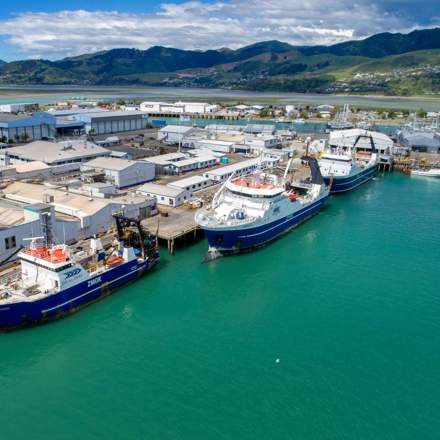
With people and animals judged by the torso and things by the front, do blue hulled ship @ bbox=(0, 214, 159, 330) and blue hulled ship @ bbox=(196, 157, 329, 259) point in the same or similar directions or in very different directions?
same or similar directions

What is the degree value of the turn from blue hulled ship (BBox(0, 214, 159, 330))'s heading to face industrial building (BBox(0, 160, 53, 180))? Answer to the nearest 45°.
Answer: approximately 135° to its right

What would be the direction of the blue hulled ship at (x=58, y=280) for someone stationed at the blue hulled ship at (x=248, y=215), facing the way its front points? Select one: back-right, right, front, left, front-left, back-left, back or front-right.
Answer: front

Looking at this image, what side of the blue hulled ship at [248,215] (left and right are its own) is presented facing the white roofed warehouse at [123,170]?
right

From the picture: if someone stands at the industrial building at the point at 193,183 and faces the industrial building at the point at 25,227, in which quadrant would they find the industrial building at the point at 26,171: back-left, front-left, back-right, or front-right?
front-right

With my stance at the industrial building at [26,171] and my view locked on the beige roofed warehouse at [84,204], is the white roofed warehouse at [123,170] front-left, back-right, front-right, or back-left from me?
front-left

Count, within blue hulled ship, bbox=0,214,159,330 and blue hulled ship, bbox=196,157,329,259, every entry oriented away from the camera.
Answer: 0

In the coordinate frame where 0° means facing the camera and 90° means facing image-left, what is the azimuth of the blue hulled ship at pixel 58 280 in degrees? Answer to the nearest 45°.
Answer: approximately 45°

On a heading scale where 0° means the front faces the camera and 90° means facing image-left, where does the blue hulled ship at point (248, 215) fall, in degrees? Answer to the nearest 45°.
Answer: approximately 45°

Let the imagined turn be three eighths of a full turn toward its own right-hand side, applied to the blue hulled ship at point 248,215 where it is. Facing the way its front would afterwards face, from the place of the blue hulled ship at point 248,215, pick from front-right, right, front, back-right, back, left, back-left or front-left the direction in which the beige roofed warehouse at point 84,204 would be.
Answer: left

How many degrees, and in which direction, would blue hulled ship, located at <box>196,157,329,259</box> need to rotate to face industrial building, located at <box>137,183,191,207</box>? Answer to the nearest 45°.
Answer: approximately 90° to its right

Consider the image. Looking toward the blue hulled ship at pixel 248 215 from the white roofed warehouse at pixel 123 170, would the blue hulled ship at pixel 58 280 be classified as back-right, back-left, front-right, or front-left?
front-right

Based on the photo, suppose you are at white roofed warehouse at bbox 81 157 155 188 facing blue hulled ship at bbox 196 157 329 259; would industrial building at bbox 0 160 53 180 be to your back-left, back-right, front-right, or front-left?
back-right

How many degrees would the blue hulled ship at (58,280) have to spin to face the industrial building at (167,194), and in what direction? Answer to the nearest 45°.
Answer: approximately 180°
